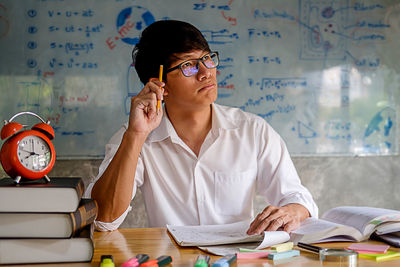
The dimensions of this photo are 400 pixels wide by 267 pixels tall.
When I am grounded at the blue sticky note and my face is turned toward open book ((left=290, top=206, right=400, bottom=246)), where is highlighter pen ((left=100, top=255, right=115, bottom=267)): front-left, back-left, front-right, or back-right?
back-left

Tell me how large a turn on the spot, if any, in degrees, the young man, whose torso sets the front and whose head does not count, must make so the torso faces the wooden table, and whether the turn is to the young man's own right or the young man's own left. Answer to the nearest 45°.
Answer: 0° — they already face it

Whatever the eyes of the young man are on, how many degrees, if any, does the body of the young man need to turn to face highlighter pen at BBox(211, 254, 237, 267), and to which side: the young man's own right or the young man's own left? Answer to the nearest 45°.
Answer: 0° — they already face it

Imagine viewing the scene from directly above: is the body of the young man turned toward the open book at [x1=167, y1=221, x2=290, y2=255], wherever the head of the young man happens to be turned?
yes

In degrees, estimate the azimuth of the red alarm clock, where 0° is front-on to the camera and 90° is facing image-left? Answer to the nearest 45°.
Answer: approximately 315°

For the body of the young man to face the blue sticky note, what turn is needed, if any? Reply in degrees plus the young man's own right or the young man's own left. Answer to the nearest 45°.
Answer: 0° — they already face it

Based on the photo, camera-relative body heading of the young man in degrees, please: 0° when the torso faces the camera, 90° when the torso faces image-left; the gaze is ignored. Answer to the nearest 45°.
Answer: approximately 0°
